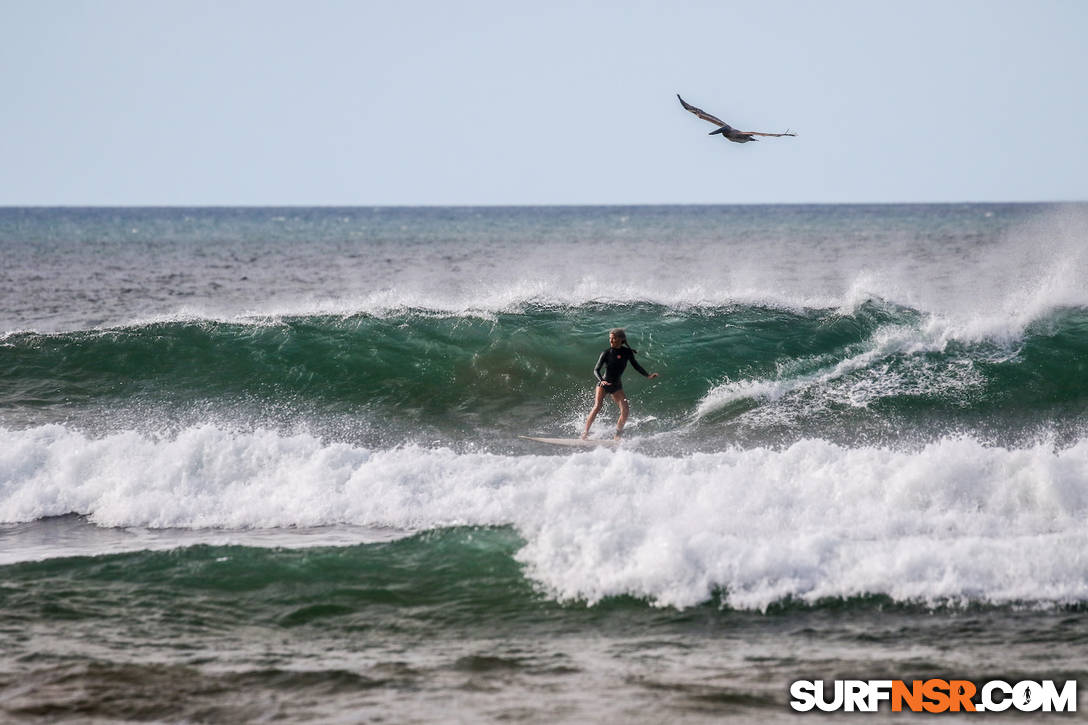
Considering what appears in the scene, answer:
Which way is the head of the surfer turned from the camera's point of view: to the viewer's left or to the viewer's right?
to the viewer's left

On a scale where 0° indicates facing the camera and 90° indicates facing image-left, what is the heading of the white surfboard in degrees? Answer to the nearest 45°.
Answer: approximately 90°
